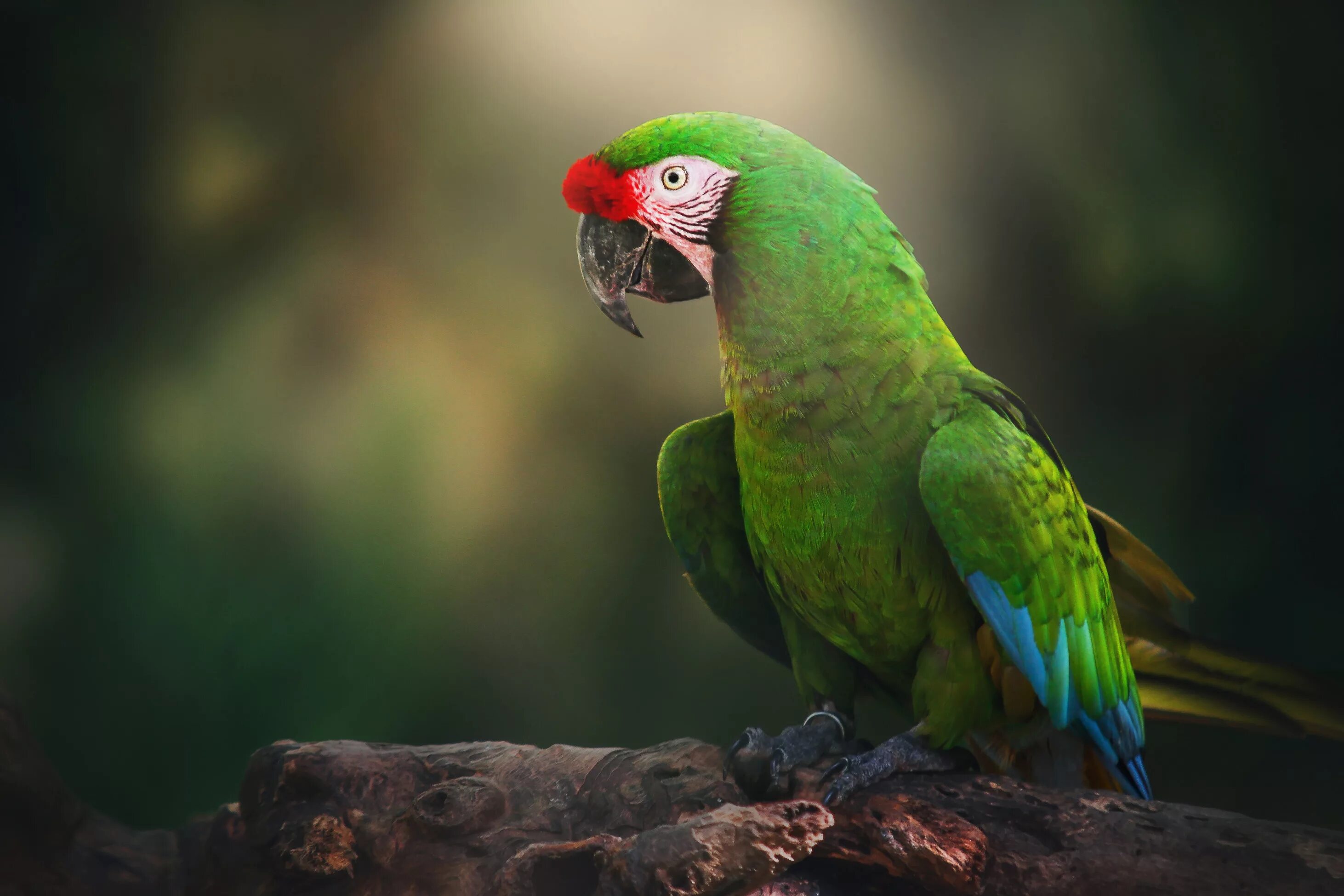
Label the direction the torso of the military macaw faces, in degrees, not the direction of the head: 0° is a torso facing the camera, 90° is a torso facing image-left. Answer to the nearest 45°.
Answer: approximately 45°
